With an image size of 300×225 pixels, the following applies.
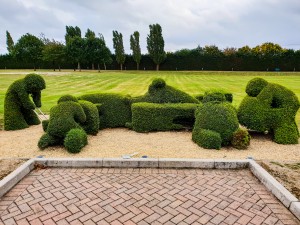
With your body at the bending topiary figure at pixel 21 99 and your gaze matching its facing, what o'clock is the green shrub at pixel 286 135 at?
The green shrub is roughly at 1 o'clock from the bending topiary figure.

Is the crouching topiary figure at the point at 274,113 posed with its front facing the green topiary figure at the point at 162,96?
yes

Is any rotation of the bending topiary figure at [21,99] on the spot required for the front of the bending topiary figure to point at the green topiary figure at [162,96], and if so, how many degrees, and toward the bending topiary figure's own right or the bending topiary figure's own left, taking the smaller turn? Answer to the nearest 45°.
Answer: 0° — it already faces it

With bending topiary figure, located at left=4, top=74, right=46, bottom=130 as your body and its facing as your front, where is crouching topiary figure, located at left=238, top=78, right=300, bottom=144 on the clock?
The crouching topiary figure is roughly at 1 o'clock from the bending topiary figure.

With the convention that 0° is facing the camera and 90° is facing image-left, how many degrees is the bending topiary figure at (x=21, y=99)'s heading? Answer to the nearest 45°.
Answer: approximately 270°

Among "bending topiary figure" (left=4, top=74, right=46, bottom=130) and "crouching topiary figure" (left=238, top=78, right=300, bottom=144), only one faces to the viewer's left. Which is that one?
the crouching topiary figure

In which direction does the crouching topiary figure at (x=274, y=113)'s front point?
to the viewer's left

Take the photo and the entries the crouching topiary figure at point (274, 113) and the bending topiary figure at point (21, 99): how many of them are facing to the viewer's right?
1

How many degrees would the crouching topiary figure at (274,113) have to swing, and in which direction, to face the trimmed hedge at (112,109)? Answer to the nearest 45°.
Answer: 0° — it already faces it

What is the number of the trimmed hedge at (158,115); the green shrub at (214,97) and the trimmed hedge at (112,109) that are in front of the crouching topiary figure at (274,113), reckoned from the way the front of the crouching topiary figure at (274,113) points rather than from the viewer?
3
